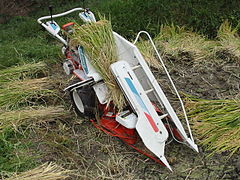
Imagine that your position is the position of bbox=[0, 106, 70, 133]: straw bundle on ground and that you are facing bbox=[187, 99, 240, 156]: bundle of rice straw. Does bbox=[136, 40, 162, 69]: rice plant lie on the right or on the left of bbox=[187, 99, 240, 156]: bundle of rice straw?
left

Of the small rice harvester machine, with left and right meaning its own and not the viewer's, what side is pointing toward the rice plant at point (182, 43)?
left

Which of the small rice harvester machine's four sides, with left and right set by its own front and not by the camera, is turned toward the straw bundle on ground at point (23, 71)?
back

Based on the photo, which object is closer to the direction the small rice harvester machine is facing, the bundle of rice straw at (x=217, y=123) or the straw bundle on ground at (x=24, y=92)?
the bundle of rice straw

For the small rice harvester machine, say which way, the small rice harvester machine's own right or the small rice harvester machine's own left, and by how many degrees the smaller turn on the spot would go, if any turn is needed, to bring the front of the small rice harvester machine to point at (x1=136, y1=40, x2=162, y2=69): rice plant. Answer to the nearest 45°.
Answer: approximately 135° to the small rice harvester machine's own left

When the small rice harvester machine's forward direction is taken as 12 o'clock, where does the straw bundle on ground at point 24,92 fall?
The straw bundle on ground is roughly at 6 o'clock from the small rice harvester machine.

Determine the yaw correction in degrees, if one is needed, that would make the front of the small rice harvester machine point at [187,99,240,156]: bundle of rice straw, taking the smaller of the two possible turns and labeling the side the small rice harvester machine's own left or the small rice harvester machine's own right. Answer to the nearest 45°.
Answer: approximately 45° to the small rice harvester machine's own left

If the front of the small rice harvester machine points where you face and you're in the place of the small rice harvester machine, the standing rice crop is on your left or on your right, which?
on your left

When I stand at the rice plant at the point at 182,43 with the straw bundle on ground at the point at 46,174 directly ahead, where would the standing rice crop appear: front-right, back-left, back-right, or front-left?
back-left

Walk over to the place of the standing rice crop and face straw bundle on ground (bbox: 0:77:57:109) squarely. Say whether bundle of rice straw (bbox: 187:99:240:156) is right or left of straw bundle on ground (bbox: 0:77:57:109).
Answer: left
